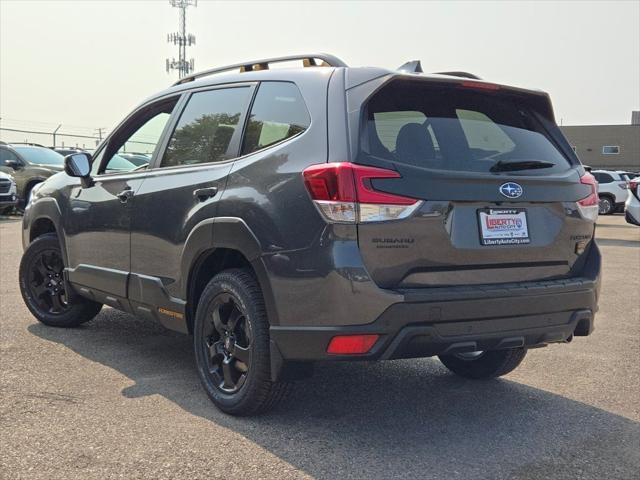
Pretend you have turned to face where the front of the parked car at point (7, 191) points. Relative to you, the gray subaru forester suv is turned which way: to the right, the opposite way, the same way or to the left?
the opposite way

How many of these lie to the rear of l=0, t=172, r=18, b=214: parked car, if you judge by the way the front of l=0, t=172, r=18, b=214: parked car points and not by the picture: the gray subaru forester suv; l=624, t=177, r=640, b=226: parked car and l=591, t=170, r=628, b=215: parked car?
0

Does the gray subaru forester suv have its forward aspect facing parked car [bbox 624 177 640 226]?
no

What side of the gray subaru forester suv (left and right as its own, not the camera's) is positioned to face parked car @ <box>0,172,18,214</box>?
front

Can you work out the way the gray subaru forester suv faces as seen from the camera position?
facing away from the viewer and to the left of the viewer

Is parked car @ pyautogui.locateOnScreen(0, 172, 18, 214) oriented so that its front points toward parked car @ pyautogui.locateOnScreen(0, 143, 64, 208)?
no

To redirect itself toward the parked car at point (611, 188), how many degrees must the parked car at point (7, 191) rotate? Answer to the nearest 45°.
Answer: approximately 45° to its left

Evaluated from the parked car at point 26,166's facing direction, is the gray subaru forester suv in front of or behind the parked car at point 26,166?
in front

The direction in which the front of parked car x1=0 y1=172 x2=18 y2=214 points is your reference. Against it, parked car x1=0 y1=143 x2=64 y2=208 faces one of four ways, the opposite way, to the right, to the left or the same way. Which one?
the same way
